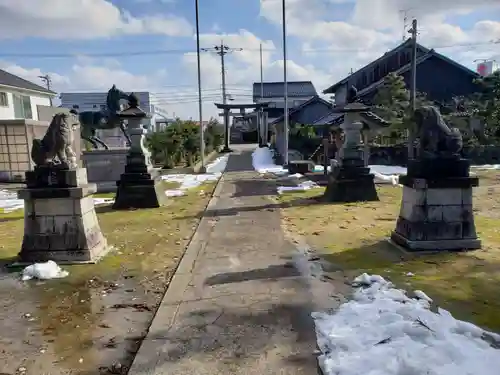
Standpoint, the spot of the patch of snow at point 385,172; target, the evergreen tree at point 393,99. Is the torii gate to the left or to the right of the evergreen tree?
left

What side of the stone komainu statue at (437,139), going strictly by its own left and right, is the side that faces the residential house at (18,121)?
front

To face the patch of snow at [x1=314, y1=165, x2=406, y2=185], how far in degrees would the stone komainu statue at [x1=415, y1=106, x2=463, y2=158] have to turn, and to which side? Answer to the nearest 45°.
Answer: approximately 90° to its right

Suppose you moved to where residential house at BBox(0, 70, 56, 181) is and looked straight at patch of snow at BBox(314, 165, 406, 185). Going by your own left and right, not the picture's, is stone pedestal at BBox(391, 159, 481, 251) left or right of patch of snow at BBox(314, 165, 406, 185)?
right

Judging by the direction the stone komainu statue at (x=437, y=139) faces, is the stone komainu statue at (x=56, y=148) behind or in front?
in front

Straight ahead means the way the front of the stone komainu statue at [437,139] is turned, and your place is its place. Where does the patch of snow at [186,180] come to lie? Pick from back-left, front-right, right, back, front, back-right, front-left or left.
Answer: front-right

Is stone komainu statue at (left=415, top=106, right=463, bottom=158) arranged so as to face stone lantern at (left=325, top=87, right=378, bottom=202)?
no

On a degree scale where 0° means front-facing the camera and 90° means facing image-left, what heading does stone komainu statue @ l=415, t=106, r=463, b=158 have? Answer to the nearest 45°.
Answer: approximately 90°

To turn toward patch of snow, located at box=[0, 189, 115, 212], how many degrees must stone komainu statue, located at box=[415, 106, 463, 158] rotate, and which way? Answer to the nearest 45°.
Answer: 0° — it already faces it

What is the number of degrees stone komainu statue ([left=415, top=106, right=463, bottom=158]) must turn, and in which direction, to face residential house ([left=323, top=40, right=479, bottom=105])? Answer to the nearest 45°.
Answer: approximately 90° to its right

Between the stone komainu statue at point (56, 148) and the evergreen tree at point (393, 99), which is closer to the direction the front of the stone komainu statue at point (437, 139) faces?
the stone komainu statue

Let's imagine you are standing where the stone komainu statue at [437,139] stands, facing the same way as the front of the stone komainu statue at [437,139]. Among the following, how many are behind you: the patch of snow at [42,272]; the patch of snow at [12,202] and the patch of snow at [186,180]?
0

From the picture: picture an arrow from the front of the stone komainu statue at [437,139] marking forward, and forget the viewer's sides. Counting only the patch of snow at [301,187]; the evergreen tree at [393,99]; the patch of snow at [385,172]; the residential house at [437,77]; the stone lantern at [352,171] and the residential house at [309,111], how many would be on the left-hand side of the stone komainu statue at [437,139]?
0

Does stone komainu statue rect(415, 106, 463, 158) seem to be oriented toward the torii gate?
no

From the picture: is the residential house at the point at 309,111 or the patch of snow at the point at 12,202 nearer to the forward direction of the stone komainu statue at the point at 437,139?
the patch of snow

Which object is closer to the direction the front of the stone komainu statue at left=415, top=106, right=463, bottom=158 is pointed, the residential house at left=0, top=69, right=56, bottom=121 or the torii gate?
the residential house

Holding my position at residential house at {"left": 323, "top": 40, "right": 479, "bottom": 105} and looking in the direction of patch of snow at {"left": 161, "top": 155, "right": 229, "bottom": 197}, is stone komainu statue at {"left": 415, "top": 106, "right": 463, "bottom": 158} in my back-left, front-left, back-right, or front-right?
front-left

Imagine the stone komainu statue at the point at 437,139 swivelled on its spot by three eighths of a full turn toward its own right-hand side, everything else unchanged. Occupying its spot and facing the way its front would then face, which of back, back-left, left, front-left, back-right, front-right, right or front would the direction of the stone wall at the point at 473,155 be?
front-left
